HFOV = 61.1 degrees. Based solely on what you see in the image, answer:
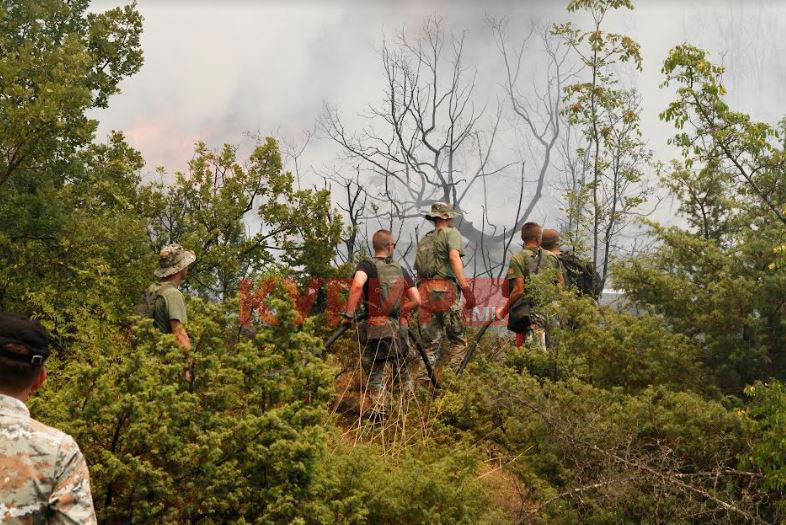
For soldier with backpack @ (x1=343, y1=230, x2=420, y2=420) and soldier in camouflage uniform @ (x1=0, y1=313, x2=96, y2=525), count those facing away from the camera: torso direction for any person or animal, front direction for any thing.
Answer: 2

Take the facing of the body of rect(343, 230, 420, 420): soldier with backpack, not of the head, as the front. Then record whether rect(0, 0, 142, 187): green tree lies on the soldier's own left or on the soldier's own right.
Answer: on the soldier's own left

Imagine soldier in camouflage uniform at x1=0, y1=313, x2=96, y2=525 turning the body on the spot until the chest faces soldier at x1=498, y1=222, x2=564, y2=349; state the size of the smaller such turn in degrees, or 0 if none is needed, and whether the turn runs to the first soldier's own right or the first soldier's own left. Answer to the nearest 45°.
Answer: approximately 45° to the first soldier's own right

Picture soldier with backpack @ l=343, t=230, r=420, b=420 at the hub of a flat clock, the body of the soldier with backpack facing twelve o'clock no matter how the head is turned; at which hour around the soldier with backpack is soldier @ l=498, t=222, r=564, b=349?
The soldier is roughly at 2 o'clock from the soldier with backpack.

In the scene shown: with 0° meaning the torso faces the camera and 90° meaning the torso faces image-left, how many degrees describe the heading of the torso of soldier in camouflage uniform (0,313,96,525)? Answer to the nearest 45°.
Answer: approximately 180°

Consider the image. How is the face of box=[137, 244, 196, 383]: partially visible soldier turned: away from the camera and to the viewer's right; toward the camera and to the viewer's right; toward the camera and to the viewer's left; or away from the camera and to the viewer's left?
away from the camera and to the viewer's right

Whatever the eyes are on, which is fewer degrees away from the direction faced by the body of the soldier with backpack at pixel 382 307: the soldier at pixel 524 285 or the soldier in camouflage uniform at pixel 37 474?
the soldier

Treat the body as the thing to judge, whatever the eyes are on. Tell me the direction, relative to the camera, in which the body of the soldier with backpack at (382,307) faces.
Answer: away from the camera
